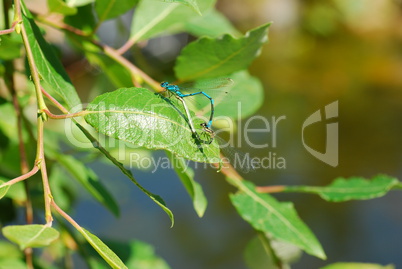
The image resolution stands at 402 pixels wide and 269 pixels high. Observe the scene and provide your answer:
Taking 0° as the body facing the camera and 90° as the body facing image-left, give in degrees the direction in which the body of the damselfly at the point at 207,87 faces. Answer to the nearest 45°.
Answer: approximately 90°
